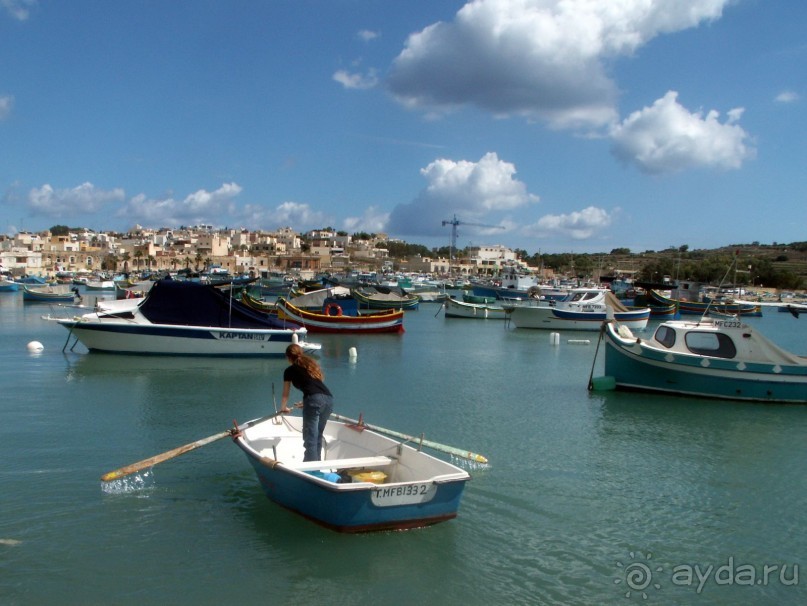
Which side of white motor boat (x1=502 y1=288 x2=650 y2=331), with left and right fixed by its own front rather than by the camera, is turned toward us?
left

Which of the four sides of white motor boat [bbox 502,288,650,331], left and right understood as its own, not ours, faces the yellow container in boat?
left

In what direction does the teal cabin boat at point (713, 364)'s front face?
to the viewer's left

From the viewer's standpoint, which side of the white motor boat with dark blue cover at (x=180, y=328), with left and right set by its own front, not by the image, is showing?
left

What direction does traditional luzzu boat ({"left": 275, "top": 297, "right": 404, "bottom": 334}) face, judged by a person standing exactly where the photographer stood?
facing to the left of the viewer

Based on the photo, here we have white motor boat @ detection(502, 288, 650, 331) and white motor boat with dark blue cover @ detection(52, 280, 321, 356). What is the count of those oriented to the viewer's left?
2

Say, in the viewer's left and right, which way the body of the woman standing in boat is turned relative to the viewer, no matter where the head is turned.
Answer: facing away from the viewer and to the left of the viewer

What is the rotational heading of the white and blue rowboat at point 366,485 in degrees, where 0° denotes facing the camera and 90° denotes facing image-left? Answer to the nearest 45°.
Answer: approximately 135°

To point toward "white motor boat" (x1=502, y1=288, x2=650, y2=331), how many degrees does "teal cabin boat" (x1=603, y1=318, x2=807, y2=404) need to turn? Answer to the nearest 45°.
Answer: approximately 90° to its right
